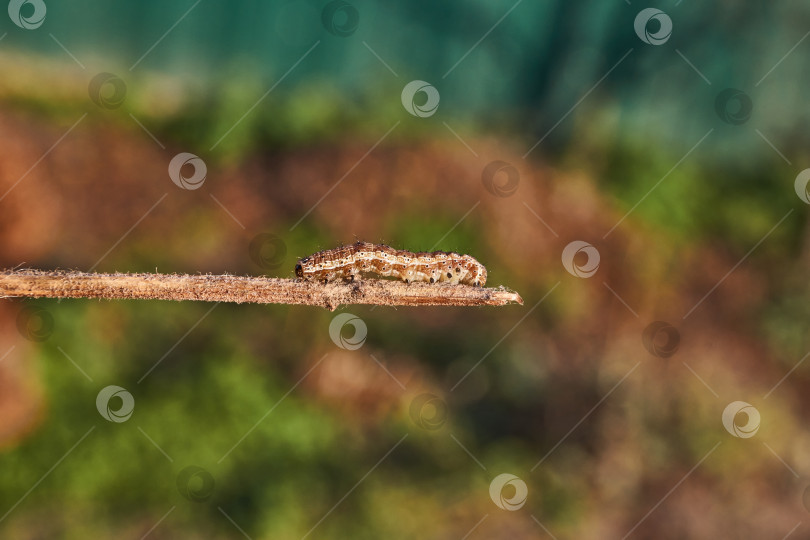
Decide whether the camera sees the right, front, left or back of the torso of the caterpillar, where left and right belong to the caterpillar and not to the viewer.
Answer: left
